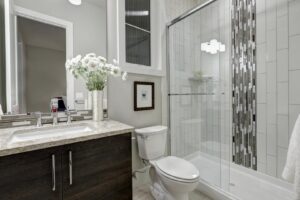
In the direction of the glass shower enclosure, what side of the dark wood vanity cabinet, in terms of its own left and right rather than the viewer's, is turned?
left

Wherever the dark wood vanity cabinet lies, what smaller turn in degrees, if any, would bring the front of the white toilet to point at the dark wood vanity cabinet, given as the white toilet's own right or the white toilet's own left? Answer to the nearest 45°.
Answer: approximately 90° to the white toilet's own right

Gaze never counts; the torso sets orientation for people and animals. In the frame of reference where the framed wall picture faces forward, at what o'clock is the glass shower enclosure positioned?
The glass shower enclosure is roughly at 10 o'clock from the framed wall picture.

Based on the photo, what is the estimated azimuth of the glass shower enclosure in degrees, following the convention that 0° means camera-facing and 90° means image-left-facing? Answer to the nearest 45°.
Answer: approximately 45°

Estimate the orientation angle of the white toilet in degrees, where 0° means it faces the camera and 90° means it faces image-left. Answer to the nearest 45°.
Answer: approximately 315°

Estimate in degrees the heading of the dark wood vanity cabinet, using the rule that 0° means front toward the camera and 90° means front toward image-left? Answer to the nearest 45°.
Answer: approximately 315°
